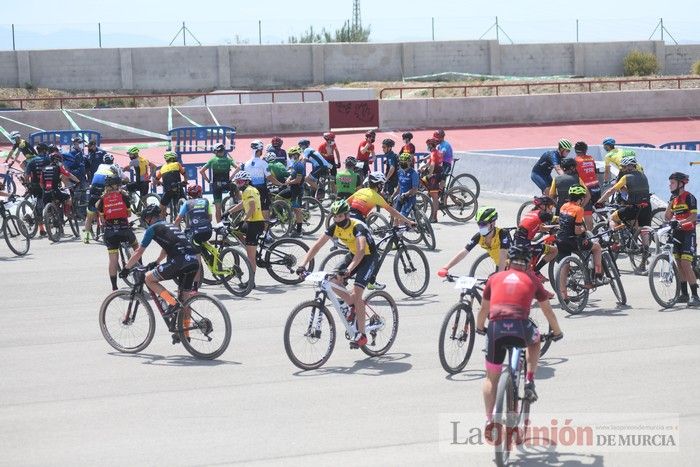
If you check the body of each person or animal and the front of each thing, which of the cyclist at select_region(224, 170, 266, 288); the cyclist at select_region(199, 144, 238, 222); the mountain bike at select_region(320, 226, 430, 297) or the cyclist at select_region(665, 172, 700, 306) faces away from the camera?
the cyclist at select_region(199, 144, 238, 222)

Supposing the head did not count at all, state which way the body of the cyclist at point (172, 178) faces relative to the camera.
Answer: away from the camera

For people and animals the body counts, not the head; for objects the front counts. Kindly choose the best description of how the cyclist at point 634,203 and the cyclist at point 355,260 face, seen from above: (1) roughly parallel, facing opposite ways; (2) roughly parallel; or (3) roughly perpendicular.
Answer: roughly perpendicular

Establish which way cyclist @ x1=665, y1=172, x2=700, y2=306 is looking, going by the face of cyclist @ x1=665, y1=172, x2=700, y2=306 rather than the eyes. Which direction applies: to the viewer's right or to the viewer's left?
to the viewer's left

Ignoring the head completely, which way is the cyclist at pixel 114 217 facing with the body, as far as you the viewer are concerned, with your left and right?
facing away from the viewer

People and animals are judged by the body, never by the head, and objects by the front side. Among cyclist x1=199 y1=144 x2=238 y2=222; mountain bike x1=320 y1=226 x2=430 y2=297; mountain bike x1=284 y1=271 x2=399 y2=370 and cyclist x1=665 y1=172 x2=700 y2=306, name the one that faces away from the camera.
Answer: cyclist x1=199 y1=144 x2=238 y2=222

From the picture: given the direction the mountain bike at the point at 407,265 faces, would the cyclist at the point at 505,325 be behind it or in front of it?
in front

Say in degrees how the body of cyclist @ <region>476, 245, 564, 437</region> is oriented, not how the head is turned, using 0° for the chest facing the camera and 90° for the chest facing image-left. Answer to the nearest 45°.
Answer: approximately 180°

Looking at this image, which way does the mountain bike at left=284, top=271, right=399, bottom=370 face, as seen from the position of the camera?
facing the viewer and to the left of the viewer

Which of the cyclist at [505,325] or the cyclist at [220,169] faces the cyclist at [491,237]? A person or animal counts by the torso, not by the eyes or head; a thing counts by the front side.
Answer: the cyclist at [505,325]

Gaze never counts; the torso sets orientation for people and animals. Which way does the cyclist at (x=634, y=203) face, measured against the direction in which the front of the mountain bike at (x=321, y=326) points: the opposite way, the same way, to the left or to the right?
to the right

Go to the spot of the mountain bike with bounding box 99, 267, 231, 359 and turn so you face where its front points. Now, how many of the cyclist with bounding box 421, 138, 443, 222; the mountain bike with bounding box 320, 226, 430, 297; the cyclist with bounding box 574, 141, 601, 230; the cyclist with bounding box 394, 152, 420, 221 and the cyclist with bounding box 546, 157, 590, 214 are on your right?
5

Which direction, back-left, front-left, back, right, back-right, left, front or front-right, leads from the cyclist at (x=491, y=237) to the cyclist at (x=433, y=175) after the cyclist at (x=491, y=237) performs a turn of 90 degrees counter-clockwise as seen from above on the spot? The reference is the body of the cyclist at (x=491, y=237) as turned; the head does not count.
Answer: back-left

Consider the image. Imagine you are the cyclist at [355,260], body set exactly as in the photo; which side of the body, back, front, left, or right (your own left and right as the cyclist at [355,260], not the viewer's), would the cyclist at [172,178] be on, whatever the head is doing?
right
